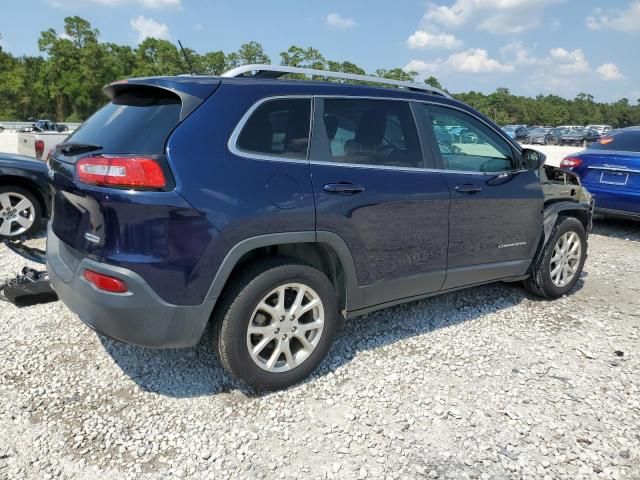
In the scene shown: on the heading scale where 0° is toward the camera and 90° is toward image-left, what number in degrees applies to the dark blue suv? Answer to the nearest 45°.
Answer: approximately 225°

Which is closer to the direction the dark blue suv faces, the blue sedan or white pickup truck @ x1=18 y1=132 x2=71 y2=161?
the blue sedan

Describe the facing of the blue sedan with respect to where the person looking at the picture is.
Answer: facing away from the viewer and to the right of the viewer

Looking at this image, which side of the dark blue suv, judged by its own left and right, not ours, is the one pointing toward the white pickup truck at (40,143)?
left

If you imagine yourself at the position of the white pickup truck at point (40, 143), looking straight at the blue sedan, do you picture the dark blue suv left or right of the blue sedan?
right

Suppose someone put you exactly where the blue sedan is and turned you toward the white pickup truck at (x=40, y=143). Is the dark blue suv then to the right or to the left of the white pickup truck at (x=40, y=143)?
left

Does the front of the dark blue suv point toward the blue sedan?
yes
